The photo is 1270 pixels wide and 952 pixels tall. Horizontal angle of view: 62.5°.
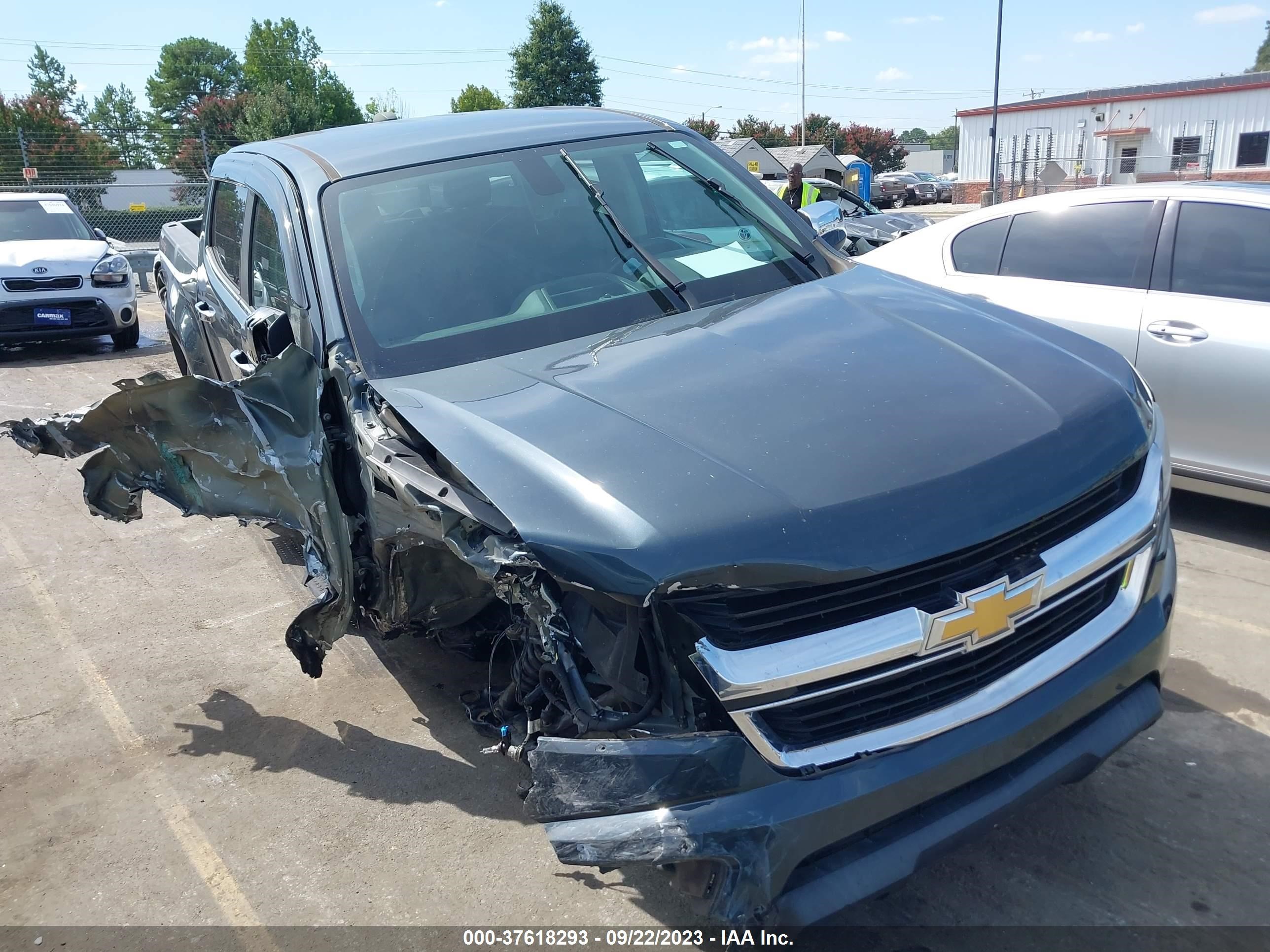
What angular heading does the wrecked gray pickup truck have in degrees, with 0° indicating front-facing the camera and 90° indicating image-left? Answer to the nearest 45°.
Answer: approximately 315°

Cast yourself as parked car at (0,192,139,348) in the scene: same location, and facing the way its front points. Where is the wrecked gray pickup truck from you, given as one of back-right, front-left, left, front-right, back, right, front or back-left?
front

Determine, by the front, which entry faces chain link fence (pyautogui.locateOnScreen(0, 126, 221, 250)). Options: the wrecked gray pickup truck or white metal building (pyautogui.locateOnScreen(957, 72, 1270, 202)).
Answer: the white metal building

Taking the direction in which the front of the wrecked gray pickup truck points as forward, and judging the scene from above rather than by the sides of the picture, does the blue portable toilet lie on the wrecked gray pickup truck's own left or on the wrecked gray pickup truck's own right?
on the wrecked gray pickup truck's own left

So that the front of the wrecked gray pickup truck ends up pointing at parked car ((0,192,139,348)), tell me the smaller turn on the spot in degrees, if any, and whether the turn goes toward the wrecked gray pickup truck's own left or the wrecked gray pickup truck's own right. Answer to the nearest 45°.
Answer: approximately 180°

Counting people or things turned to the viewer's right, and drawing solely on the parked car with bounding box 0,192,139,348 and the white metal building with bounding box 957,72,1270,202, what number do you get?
0

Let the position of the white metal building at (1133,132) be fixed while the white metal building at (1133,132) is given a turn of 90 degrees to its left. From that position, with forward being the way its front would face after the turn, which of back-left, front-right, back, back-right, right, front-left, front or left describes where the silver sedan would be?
front-right

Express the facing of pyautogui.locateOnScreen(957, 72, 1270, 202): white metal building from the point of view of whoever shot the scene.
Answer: facing the viewer and to the left of the viewer

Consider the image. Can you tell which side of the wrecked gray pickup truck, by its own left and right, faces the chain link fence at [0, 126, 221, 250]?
back

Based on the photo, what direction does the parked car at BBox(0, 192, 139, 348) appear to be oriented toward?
toward the camera

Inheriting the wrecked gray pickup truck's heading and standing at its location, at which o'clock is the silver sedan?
The silver sedan is roughly at 9 o'clock from the wrecked gray pickup truck.

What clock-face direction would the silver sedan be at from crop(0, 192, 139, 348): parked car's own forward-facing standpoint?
The silver sedan is roughly at 11 o'clock from the parked car.
